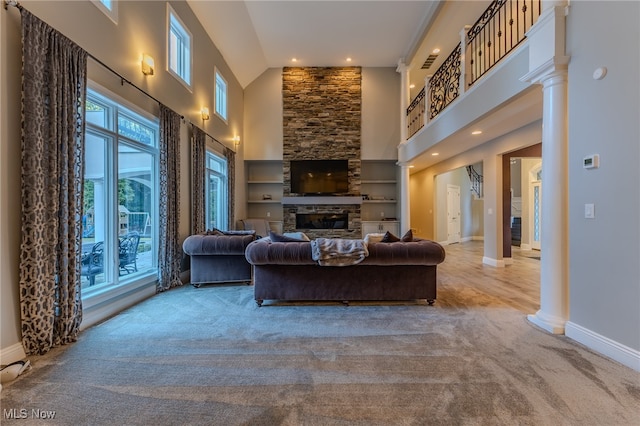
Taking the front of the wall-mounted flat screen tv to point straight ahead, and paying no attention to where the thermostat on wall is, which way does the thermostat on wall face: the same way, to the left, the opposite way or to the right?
to the right

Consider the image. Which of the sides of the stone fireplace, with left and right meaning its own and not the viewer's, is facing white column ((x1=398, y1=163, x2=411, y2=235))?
left

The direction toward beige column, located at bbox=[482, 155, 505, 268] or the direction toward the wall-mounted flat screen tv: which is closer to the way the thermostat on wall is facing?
the wall-mounted flat screen tv

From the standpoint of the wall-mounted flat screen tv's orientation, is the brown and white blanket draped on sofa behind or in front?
in front

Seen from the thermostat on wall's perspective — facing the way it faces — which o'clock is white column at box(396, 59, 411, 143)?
The white column is roughly at 3 o'clock from the thermostat on wall.

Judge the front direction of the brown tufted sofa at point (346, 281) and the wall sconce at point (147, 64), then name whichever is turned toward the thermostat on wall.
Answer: the wall sconce

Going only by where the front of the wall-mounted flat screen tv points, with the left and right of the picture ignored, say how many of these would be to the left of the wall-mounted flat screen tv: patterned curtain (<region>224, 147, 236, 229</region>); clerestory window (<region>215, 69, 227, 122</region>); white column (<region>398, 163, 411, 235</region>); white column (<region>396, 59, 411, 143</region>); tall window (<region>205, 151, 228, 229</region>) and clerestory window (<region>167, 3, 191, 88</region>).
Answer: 2

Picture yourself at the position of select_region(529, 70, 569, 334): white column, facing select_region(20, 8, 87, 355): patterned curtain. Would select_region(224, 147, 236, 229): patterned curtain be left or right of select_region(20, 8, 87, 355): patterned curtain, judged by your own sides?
right

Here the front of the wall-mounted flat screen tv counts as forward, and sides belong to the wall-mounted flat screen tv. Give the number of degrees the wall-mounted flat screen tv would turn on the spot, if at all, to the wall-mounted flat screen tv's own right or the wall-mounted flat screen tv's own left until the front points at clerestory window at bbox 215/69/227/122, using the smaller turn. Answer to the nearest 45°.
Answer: approximately 45° to the wall-mounted flat screen tv's own right

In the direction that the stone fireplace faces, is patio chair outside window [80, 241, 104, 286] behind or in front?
in front

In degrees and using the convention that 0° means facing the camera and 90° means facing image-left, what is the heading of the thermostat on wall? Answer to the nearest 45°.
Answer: approximately 45°

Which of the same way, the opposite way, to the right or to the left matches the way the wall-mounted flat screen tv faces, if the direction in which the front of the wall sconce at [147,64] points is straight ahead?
to the right

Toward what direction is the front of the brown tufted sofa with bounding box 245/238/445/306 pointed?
away from the camera

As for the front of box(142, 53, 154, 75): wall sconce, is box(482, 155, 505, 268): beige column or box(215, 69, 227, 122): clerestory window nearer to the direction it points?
the beige column

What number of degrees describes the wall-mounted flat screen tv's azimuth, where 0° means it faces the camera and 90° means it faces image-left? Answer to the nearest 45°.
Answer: approximately 0°
